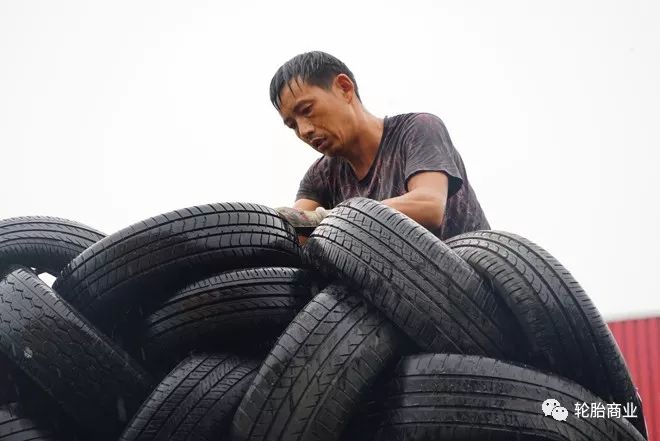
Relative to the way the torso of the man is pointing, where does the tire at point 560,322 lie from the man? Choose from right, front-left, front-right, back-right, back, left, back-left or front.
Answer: left

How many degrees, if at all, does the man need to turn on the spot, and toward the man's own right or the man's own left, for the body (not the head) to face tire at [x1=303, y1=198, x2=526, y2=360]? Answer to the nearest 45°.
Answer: approximately 45° to the man's own left

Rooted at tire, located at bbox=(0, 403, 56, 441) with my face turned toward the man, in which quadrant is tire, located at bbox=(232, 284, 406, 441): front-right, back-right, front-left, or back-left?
front-right

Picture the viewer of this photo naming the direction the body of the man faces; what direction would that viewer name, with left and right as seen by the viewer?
facing the viewer and to the left of the viewer

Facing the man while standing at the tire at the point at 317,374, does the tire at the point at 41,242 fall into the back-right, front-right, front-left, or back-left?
front-left

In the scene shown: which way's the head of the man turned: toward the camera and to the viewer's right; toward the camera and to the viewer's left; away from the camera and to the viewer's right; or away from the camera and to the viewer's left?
toward the camera and to the viewer's left
